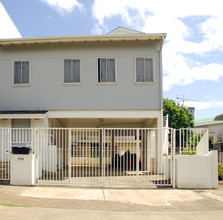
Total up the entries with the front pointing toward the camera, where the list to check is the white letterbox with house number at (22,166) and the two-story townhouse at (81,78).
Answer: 2

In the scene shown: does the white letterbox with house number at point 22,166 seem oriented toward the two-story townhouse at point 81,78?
no

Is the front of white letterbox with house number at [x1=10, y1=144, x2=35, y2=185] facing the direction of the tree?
no

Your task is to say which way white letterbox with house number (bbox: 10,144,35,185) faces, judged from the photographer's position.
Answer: facing the viewer

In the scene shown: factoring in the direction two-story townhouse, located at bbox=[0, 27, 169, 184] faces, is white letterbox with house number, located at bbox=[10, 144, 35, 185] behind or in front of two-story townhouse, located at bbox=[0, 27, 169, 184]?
in front

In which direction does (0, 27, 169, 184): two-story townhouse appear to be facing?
toward the camera

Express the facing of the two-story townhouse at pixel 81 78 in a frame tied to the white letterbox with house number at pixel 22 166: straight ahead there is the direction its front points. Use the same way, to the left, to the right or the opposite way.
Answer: the same way
